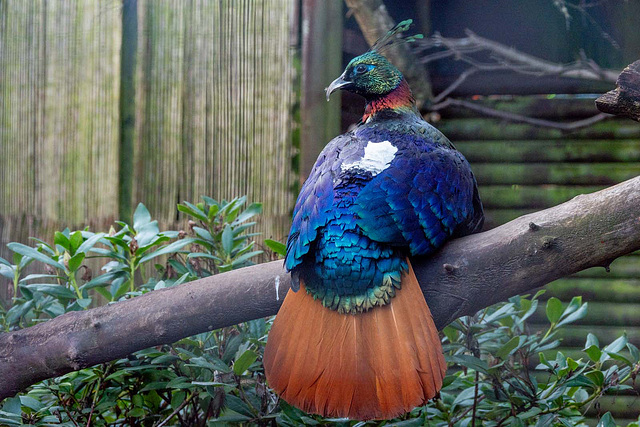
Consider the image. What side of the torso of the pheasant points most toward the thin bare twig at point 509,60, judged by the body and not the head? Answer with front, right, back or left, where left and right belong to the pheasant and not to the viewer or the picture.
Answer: front

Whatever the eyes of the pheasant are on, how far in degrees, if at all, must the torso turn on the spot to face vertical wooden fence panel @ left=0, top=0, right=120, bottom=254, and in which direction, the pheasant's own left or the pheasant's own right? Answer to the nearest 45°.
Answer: approximately 45° to the pheasant's own left

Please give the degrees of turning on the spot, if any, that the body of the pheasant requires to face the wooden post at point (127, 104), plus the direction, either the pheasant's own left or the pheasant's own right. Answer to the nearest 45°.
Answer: approximately 45° to the pheasant's own left

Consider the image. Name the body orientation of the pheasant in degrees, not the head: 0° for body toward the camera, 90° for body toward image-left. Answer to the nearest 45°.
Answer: approximately 180°

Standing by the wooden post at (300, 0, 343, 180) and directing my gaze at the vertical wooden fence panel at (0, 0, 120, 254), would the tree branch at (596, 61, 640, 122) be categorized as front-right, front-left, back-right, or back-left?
back-left

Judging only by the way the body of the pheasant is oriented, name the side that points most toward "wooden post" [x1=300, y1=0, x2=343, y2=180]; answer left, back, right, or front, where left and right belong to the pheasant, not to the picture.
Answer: front
